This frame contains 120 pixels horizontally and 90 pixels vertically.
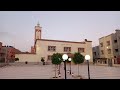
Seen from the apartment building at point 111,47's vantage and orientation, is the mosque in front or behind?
in front

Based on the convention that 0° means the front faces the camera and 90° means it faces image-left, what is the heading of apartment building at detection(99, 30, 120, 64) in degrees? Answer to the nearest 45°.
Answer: approximately 45°

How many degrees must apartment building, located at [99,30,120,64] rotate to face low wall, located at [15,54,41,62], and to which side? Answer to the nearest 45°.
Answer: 0° — it already faces it
